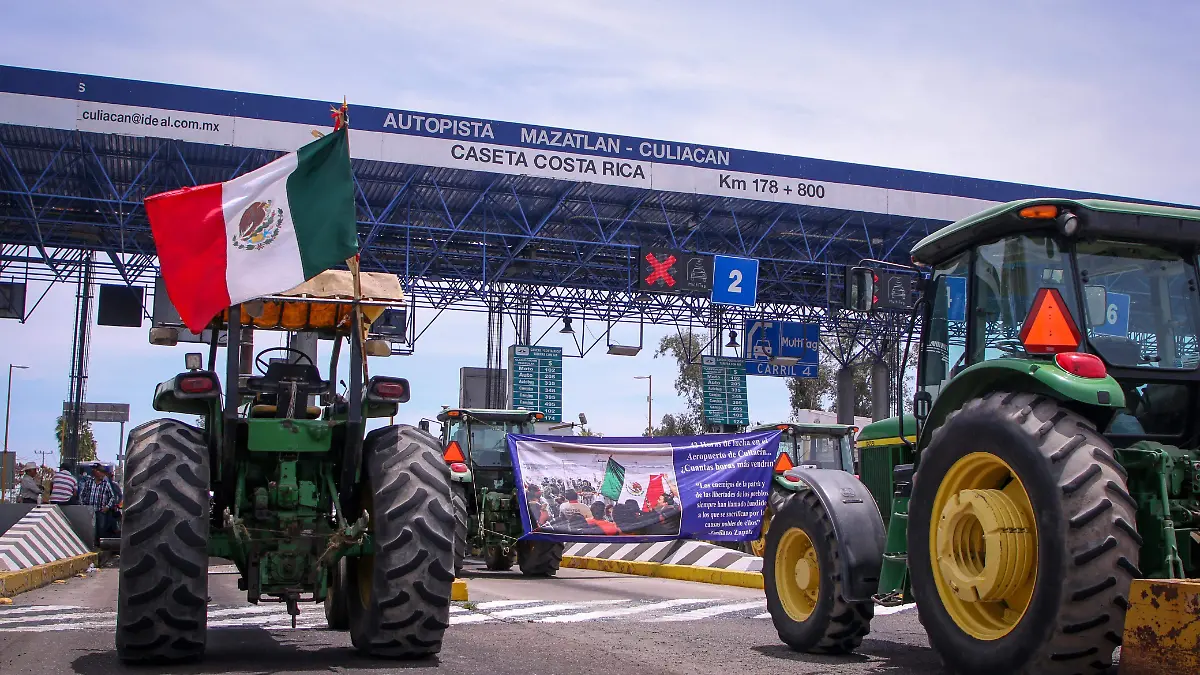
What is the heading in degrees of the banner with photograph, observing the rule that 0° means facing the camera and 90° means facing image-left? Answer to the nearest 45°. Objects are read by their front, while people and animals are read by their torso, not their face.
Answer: approximately 0°

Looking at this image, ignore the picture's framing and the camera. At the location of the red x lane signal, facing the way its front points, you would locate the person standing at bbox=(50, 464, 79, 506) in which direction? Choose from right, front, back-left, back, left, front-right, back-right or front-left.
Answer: front-right

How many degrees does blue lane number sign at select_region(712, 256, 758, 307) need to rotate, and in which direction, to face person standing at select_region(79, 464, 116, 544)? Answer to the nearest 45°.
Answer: approximately 45° to its right

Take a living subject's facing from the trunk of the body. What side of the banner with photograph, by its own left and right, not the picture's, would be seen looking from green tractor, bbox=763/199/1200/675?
front

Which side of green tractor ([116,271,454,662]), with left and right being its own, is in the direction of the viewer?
back

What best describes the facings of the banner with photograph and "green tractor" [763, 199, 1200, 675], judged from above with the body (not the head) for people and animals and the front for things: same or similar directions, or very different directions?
very different directions

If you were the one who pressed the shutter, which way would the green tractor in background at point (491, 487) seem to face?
facing away from the viewer

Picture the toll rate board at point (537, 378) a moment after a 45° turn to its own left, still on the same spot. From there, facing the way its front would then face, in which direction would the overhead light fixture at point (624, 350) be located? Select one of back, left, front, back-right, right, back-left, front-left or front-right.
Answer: front-left

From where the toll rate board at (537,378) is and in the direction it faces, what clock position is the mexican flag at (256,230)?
The mexican flag is roughly at 12 o'clock from the toll rate board.
